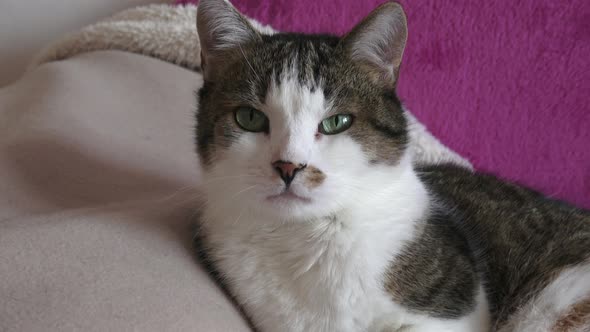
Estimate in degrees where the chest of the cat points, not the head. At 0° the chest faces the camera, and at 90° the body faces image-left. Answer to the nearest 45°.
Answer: approximately 45°
